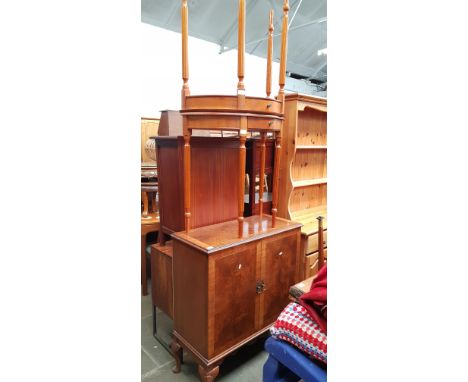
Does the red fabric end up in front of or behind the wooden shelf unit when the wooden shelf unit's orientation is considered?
in front
